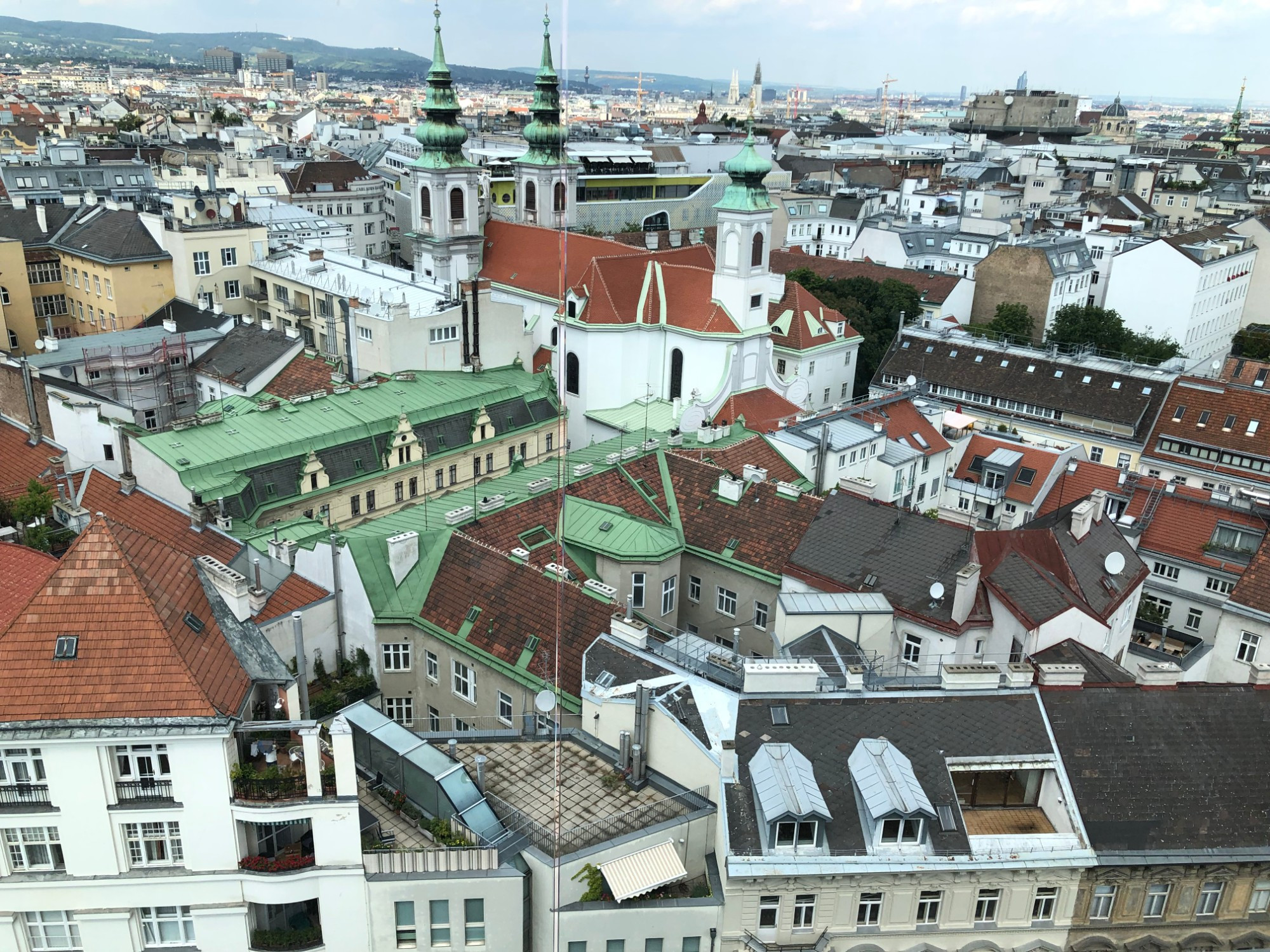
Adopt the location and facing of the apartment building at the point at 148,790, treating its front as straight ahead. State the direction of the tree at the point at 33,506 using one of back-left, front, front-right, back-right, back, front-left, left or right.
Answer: back

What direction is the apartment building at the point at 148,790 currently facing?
toward the camera
